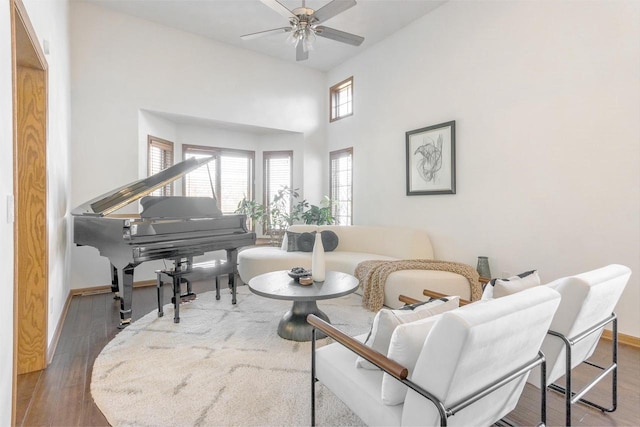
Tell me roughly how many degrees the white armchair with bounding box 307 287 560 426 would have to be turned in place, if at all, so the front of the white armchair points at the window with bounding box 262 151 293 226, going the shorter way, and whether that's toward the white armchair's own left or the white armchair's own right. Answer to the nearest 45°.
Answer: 0° — it already faces it

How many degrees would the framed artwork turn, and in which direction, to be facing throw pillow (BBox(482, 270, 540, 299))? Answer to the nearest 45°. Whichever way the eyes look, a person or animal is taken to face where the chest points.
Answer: approximately 45° to its left

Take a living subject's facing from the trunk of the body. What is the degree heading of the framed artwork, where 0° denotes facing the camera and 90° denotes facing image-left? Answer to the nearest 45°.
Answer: approximately 45°

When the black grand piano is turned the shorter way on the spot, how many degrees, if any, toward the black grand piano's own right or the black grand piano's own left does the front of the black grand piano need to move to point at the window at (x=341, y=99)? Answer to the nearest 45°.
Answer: approximately 90° to the black grand piano's own left

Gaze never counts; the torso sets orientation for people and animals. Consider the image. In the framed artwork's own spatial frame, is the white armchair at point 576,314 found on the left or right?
on its left

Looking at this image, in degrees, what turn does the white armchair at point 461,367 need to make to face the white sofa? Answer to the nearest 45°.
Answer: approximately 45° to its right

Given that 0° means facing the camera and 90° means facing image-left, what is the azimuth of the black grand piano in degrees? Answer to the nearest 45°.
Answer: approximately 315°

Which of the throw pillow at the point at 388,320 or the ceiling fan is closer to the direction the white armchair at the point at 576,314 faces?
the ceiling fan

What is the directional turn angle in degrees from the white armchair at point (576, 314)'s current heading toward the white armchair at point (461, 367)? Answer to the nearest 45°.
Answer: approximately 90° to its left

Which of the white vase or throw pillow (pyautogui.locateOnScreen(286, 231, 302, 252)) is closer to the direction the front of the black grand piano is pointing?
the white vase

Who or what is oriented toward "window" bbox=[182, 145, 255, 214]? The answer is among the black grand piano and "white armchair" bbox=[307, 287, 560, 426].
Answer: the white armchair

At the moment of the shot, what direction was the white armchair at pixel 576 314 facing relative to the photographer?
facing away from the viewer and to the left of the viewer

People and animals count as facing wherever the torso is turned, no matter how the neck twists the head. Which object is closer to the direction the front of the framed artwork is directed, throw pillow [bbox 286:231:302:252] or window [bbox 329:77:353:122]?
the throw pillow
